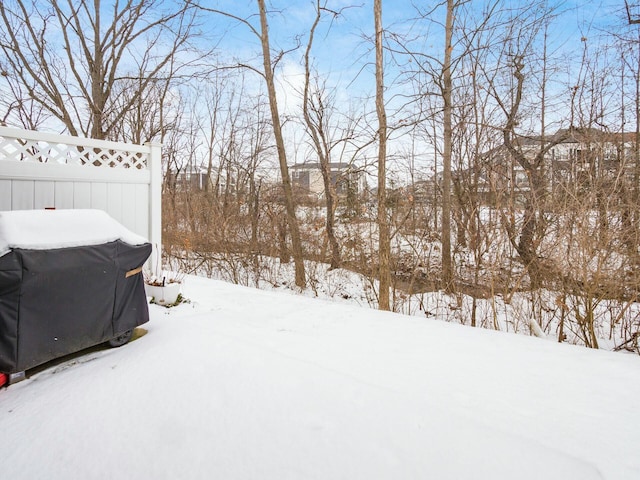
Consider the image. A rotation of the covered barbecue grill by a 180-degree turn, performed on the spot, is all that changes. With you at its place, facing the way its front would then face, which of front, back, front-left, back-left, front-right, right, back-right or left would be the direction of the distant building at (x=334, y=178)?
right

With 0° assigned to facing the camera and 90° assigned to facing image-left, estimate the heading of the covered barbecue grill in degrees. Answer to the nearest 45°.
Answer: approximately 315°
